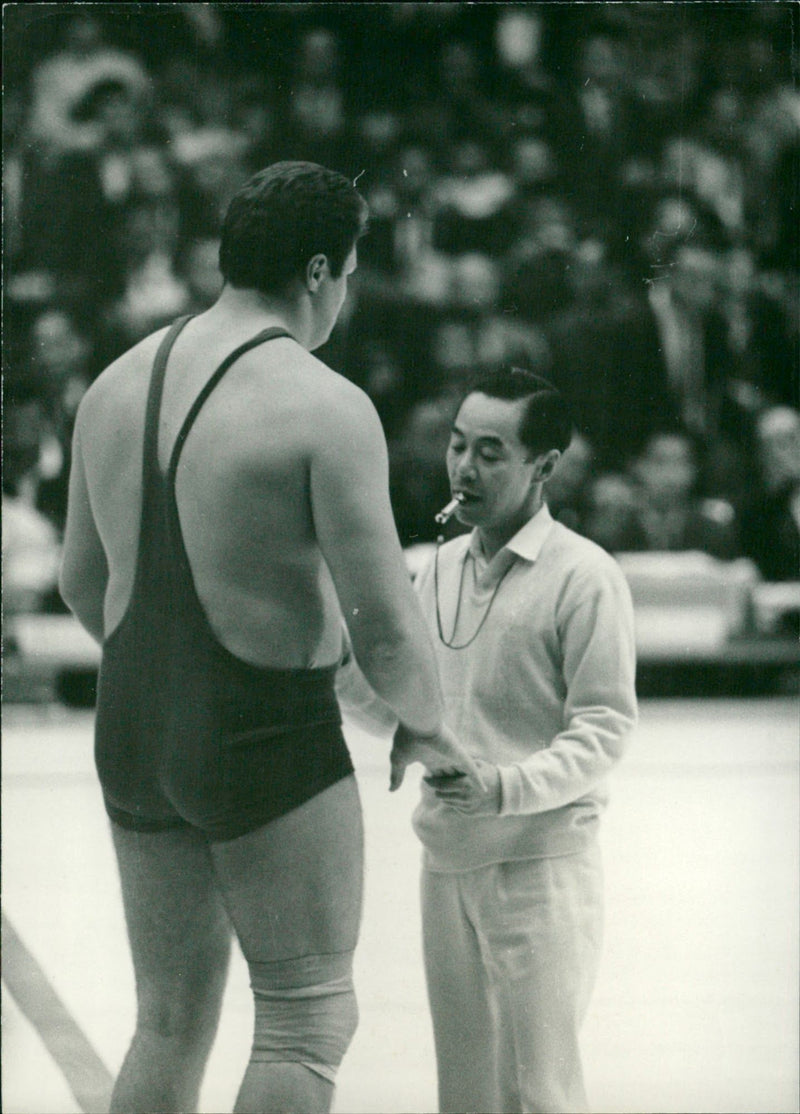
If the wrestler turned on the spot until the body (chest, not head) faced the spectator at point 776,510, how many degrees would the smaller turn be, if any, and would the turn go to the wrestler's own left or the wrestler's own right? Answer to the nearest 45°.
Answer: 0° — they already face them

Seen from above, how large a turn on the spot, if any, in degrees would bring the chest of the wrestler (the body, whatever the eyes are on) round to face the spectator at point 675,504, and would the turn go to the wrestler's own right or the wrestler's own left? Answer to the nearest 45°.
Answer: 0° — they already face them

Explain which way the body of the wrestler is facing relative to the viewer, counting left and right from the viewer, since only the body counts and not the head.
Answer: facing away from the viewer and to the right of the viewer

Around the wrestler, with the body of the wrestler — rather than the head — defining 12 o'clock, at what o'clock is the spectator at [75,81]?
The spectator is roughly at 10 o'clock from the wrestler.

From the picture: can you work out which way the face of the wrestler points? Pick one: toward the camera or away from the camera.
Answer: away from the camera
